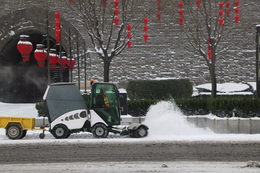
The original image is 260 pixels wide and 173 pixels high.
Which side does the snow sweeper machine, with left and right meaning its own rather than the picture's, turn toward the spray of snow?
front

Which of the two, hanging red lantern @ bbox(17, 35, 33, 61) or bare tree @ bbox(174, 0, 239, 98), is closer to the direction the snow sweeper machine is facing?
the bare tree

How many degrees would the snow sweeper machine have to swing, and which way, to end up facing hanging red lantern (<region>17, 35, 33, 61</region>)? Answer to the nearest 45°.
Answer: approximately 135° to its left

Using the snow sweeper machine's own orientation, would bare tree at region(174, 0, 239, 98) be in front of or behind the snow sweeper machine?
in front

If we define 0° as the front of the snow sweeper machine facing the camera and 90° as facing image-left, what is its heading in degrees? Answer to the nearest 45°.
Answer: approximately 270°

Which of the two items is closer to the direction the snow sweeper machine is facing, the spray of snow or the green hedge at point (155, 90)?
the spray of snow

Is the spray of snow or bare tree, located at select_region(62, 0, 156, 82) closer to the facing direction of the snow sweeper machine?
the spray of snow

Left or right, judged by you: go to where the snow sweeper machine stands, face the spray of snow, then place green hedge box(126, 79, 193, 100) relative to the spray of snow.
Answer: left

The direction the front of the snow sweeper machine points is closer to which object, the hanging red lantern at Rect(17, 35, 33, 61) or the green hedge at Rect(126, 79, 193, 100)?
the green hedge

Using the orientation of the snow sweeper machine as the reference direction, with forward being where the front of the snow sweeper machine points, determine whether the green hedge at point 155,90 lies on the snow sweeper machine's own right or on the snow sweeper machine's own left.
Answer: on the snow sweeper machine's own left

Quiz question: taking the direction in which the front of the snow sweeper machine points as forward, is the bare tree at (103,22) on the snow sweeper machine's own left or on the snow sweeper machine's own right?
on the snow sweeper machine's own left
